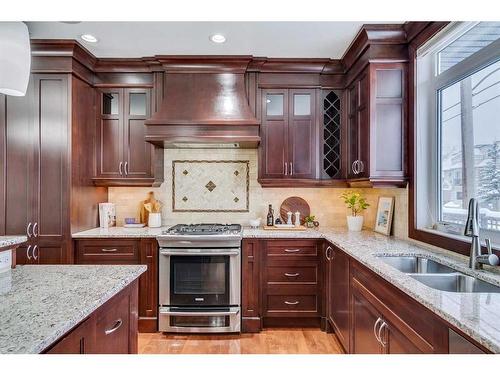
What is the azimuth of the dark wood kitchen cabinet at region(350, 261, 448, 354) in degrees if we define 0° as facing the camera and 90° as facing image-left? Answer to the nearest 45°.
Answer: approximately 45°

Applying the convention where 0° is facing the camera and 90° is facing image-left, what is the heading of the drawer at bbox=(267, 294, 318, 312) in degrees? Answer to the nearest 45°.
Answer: approximately 0°

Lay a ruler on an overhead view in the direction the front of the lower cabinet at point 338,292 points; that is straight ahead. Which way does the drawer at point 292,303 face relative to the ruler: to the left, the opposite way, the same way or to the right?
to the left

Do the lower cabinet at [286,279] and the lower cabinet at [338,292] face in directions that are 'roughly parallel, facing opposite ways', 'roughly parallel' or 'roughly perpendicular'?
roughly perpendicular

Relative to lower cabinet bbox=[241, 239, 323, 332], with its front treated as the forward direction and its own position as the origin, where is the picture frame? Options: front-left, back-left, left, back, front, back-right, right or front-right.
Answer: left

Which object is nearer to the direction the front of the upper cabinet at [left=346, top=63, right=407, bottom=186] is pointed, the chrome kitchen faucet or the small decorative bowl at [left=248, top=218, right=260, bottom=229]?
the small decorative bowl

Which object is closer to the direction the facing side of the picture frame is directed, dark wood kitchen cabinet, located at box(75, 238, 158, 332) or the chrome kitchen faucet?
the dark wood kitchen cabinet

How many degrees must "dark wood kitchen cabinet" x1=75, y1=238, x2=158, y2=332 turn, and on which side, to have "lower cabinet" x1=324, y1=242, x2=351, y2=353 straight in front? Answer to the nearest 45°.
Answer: approximately 45° to its left

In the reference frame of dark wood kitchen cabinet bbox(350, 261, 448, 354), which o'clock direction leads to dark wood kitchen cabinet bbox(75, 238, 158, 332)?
dark wood kitchen cabinet bbox(75, 238, 158, 332) is roughly at 2 o'clock from dark wood kitchen cabinet bbox(350, 261, 448, 354).

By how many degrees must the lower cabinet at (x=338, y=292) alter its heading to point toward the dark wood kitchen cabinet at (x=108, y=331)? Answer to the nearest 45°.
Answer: approximately 45° to its left

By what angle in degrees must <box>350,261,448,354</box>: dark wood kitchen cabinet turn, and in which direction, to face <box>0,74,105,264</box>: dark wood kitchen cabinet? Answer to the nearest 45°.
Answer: approximately 45° to its right

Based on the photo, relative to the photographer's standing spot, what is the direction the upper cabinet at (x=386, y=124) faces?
facing to the left of the viewer

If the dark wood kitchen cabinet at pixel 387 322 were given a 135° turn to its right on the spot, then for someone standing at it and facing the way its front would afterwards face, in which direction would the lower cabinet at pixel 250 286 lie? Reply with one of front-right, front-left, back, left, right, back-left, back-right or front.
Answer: front-left

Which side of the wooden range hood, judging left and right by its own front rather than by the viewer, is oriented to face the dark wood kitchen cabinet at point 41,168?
right
